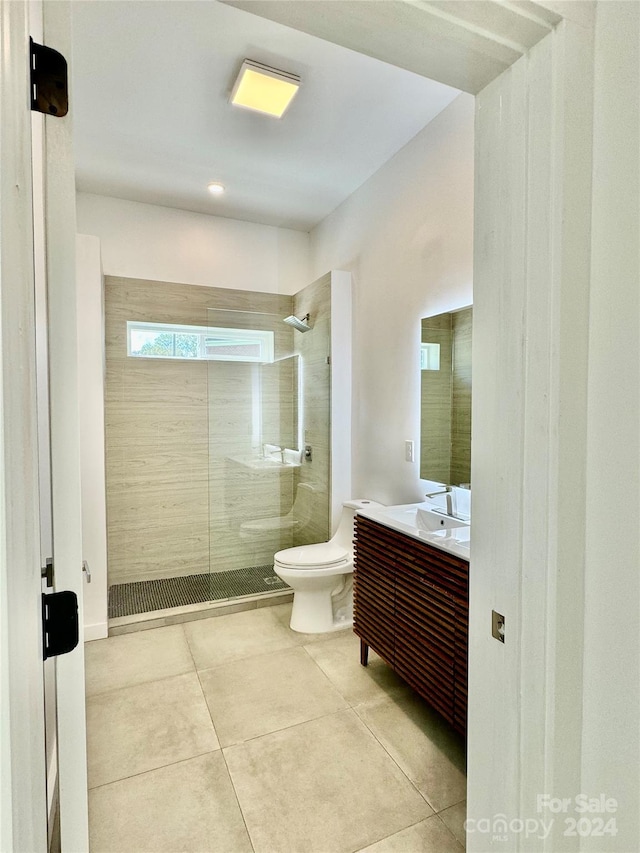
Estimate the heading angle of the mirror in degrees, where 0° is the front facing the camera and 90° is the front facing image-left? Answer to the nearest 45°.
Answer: approximately 45°

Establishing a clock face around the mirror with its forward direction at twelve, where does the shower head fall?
The shower head is roughly at 3 o'clock from the mirror.

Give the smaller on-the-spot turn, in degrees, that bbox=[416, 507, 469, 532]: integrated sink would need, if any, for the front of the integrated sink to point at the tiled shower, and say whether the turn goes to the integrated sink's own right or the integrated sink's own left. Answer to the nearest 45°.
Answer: approximately 90° to the integrated sink's own right

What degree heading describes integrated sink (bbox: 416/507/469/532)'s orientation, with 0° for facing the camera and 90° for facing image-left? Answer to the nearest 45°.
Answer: approximately 45°

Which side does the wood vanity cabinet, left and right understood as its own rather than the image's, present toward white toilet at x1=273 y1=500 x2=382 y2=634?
right

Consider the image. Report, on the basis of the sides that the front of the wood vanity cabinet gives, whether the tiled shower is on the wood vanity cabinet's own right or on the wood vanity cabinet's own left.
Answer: on the wood vanity cabinet's own right

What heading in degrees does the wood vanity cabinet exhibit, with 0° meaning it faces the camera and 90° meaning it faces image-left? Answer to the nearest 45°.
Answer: approximately 45°

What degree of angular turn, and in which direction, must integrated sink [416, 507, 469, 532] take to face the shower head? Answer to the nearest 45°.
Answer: approximately 90° to its right
